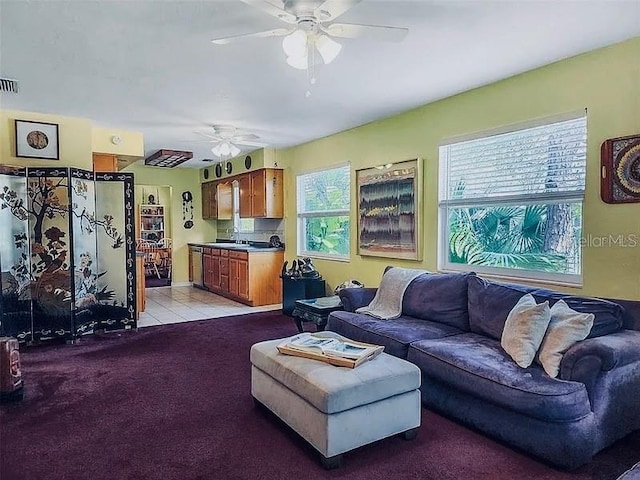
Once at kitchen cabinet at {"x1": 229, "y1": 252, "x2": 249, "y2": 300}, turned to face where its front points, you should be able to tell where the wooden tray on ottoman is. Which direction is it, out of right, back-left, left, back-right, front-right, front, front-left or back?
front-left

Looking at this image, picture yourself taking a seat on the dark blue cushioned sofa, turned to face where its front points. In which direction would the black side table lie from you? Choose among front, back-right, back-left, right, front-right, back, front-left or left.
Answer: right

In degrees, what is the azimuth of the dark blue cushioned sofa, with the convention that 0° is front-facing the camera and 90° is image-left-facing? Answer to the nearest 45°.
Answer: approximately 45°

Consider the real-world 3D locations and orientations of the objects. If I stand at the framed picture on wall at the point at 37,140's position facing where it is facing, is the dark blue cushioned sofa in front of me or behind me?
in front

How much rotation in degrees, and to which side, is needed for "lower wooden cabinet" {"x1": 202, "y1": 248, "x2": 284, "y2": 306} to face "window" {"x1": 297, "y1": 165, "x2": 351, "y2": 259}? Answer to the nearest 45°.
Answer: approximately 90° to its left

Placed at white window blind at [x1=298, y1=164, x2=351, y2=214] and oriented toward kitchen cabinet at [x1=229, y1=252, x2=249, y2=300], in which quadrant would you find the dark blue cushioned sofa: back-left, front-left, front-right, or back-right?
back-left

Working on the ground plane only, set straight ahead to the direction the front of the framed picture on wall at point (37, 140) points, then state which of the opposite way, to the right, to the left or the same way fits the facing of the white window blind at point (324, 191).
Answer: to the right

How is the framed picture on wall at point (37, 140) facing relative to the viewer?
toward the camera

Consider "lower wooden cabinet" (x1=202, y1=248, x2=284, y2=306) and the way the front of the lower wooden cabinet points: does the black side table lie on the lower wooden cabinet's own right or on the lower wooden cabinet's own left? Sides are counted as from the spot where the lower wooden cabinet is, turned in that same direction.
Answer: on the lower wooden cabinet's own left

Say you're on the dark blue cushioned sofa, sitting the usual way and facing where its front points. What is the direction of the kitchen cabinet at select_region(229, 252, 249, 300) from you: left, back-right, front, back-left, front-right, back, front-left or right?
right

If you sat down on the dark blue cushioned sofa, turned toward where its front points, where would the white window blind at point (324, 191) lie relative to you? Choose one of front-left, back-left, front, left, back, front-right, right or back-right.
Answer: right

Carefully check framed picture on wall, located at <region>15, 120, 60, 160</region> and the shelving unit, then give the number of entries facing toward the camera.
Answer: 2

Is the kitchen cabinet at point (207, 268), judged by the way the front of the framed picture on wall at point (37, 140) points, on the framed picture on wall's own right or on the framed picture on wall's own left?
on the framed picture on wall's own left

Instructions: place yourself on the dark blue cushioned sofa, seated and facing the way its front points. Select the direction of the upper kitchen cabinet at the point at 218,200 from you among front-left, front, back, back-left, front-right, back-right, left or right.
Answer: right

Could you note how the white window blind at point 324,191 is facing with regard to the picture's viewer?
facing the viewer and to the left of the viewer

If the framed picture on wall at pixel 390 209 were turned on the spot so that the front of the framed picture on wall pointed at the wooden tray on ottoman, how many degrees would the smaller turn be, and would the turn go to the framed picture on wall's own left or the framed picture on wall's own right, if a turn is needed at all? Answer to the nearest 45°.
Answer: approximately 45° to the framed picture on wall's own left
